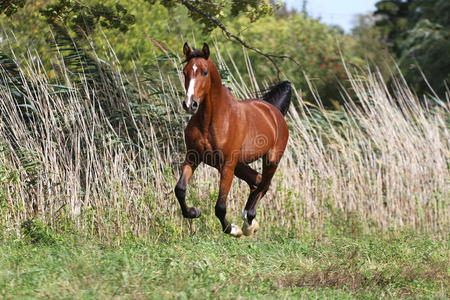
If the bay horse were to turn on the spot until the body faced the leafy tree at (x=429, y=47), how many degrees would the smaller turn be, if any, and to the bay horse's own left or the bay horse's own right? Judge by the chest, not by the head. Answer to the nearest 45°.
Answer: approximately 180°

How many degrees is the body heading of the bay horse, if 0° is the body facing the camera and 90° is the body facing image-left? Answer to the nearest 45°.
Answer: approximately 45°
